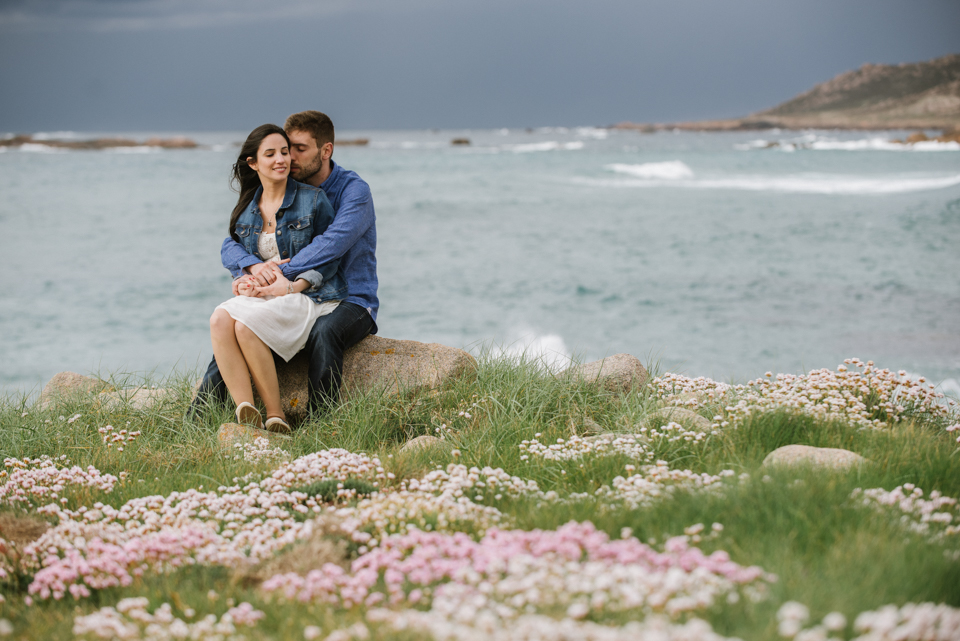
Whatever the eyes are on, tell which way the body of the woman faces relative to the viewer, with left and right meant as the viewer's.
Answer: facing the viewer and to the left of the viewer

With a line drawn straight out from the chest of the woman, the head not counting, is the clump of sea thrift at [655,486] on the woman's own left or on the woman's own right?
on the woman's own left

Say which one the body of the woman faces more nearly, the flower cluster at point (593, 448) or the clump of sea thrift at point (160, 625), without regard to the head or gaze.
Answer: the clump of sea thrift

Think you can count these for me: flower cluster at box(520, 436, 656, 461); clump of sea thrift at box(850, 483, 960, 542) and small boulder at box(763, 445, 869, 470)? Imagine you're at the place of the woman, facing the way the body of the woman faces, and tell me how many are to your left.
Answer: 3

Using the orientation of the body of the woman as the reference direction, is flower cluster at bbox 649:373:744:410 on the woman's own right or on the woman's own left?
on the woman's own left

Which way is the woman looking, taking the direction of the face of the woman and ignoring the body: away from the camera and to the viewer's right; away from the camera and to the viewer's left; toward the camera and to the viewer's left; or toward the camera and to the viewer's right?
toward the camera and to the viewer's right

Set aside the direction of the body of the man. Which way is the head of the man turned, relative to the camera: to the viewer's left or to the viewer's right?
to the viewer's left

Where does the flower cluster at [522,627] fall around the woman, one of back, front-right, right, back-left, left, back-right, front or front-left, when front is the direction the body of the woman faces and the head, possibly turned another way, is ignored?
front-left

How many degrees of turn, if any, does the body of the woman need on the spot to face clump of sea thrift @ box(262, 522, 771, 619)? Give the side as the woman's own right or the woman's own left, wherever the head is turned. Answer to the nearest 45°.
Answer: approximately 45° to the woman's own left

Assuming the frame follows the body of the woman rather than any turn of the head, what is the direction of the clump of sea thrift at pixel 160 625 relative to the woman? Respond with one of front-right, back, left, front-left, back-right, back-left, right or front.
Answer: front-left

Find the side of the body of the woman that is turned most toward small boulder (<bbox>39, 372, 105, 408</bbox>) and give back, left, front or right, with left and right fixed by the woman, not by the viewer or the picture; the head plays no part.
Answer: right

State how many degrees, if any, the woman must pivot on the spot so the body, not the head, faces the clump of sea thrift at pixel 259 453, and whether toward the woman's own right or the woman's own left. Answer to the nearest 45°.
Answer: approximately 45° to the woman's own left

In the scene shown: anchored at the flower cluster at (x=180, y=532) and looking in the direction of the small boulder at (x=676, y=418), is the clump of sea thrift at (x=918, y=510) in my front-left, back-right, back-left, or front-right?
front-right

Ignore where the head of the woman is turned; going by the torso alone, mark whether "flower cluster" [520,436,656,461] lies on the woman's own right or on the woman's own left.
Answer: on the woman's own left

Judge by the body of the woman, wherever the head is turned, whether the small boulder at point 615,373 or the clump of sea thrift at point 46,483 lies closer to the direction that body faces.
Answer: the clump of sea thrift

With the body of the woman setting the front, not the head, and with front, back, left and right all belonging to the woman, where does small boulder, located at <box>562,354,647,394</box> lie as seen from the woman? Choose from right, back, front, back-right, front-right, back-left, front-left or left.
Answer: back-left
